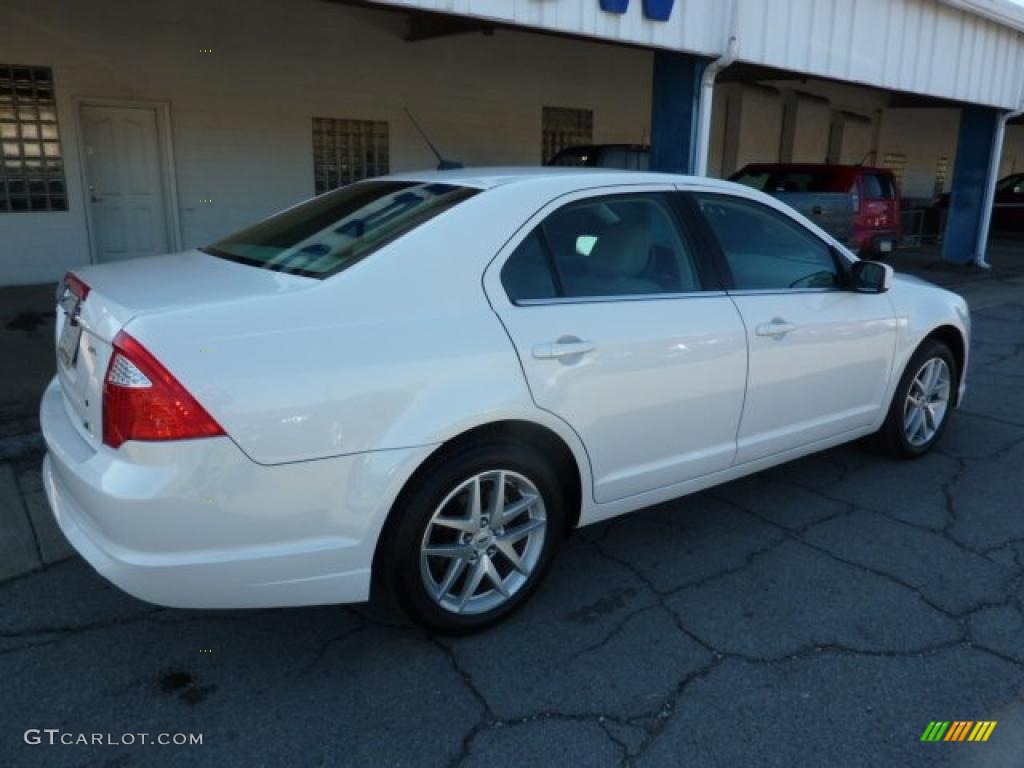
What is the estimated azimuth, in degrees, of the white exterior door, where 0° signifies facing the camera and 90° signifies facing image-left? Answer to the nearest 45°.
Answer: approximately 0°

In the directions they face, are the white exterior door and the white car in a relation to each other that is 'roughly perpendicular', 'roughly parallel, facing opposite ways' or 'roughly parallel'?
roughly perpendicular

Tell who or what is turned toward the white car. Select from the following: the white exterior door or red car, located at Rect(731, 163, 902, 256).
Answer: the white exterior door

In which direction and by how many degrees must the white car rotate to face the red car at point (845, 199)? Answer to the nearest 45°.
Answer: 0° — it already faces it

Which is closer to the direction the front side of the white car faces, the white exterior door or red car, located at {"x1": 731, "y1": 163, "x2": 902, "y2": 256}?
the red car

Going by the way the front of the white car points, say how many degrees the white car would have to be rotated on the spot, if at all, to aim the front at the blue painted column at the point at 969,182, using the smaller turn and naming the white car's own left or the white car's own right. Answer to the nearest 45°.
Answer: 0° — it already faces it

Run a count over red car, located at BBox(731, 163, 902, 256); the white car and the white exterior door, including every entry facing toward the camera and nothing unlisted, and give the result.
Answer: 1

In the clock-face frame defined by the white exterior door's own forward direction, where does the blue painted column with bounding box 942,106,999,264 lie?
The blue painted column is roughly at 9 o'clock from the white exterior door.

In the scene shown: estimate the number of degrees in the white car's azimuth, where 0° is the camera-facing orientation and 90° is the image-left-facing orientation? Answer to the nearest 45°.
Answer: approximately 225°
